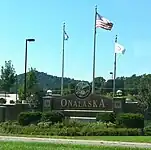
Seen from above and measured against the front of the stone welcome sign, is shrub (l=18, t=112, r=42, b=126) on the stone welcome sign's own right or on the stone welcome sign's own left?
on the stone welcome sign's own right

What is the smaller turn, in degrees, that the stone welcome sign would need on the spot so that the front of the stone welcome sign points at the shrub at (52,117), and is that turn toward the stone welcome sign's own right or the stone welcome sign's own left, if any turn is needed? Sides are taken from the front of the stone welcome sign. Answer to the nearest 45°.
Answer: approximately 45° to the stone welcome sign's own right

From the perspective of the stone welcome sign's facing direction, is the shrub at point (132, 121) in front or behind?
in front

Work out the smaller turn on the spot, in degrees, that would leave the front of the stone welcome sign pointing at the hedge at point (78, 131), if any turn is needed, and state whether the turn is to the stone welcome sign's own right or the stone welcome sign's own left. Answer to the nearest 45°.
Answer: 0° — it already faces it

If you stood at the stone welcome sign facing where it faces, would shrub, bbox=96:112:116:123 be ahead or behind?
ahead

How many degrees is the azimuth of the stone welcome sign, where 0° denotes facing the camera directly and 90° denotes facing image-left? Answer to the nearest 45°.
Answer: approximately 0°
